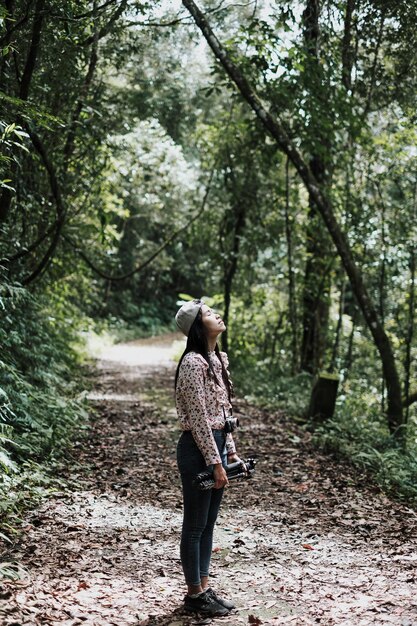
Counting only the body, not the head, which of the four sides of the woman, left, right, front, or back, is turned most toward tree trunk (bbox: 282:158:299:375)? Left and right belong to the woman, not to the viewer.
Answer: left

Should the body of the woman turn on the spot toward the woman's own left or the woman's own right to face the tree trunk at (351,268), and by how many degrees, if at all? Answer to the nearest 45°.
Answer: approximately 90° to the woman's own left

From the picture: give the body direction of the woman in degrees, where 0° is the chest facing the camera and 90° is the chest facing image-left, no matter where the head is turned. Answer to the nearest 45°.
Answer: approximately 270°

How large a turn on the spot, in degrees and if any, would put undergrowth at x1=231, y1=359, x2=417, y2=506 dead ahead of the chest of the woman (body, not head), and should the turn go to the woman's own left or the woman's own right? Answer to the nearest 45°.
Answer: approximately 90° to the woman's own left

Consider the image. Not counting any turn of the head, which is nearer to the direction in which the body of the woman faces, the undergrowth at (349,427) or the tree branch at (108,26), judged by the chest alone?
the undergrowth
